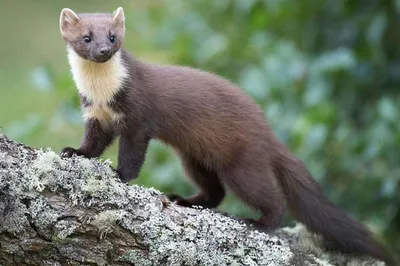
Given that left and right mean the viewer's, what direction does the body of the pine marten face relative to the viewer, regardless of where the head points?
facing to the left of the viewer
